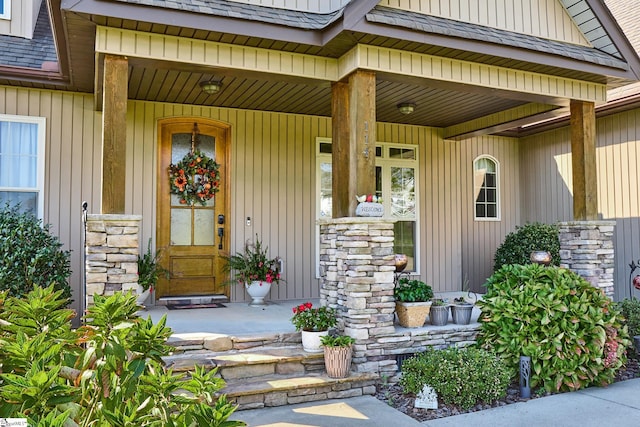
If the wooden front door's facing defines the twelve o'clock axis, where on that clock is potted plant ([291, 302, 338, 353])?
The potted plant is roughly at 11 o'clock from the wooden front door.

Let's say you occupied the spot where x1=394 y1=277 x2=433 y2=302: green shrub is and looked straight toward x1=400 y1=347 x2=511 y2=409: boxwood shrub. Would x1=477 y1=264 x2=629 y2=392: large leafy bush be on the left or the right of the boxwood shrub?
left

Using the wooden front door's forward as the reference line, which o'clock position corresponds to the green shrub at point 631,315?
The green shrub is roughly at 10 o'clock from the wooden front door.

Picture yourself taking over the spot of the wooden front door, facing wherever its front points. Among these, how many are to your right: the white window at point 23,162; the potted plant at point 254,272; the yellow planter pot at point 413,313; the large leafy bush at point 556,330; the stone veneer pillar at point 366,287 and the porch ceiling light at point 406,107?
1

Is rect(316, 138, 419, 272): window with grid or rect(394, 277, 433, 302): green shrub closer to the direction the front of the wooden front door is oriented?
the green shrub

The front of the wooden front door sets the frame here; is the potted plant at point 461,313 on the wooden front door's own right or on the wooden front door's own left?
on the wooden front door's own left

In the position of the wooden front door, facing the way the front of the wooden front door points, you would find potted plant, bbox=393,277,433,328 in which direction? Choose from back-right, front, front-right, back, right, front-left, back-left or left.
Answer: front-left

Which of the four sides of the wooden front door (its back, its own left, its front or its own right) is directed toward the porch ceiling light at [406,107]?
left

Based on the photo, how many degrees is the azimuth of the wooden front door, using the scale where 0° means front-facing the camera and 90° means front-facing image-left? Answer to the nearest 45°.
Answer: approximately 0°

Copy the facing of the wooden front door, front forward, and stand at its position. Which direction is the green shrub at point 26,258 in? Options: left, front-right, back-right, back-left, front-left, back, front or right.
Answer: front-right

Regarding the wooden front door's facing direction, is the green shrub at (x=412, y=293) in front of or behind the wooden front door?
in front

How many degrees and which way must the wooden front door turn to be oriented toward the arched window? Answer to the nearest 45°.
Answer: approximately 90° to its left

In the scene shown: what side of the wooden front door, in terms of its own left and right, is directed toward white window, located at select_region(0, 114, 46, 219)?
right

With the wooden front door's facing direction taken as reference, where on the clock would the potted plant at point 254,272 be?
The potted plant is roughly at 10 o'clock from the wooden front door.

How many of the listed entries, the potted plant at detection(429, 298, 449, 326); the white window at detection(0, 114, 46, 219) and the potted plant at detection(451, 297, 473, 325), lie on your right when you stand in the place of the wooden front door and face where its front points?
1

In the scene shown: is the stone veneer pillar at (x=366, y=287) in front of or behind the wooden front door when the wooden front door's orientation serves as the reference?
in front

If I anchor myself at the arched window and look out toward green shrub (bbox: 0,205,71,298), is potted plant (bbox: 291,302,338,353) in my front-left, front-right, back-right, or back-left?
front-left
